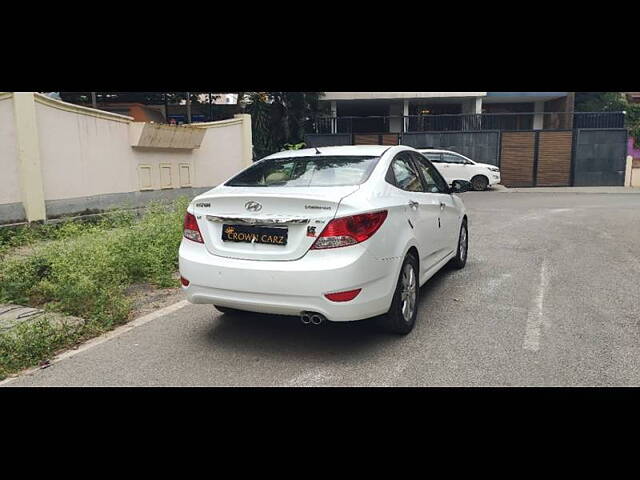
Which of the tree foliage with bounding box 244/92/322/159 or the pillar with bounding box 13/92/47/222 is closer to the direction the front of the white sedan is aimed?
the tree foliage

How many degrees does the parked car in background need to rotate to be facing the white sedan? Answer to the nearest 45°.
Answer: approximately 90° to its right

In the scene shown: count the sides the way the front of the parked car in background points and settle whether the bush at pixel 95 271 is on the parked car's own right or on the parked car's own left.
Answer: on the parked car's own right

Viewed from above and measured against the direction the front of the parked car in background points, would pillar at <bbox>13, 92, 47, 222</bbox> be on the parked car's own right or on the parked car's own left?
on the parked car's own right

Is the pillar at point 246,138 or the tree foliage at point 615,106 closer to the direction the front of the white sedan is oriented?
the tree foliage

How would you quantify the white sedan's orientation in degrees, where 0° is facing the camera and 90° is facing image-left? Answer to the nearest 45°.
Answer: approximately 225°

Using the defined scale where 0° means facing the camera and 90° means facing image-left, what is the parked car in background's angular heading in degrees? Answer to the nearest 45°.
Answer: approximately 270°

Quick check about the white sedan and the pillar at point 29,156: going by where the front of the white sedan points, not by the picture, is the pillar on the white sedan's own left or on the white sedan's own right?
on the white sedan's own left
